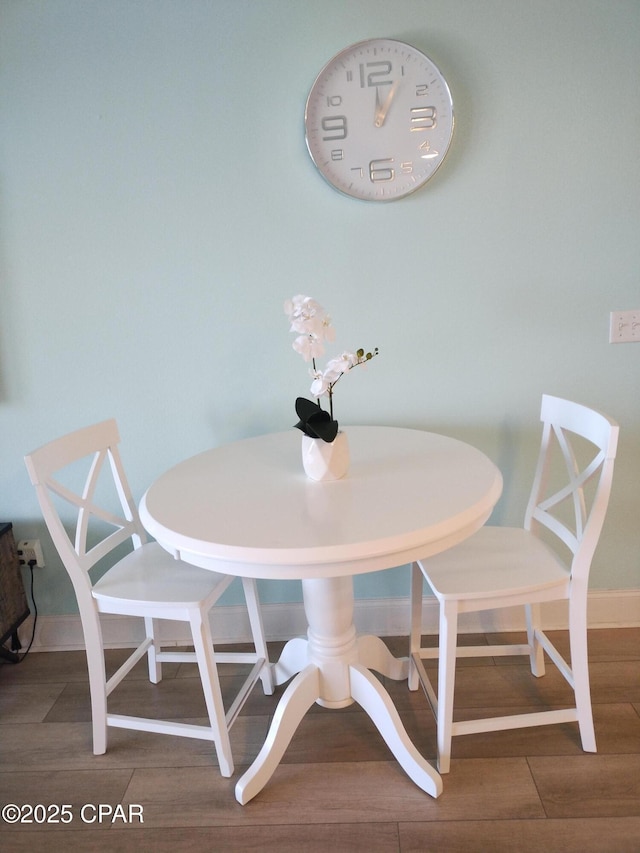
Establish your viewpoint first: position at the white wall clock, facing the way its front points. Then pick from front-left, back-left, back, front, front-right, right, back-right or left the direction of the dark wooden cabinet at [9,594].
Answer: right

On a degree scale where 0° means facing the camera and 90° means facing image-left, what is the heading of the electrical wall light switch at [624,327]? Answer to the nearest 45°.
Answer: approximately 0°

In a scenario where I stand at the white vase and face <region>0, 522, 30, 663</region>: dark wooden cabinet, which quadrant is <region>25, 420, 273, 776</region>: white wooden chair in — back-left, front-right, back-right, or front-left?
front-left

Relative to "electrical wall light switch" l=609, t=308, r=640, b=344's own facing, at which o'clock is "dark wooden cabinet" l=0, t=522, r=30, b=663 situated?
The dark wooden cabinet is roughly at 2 o'clock from the electrical wall light switch.

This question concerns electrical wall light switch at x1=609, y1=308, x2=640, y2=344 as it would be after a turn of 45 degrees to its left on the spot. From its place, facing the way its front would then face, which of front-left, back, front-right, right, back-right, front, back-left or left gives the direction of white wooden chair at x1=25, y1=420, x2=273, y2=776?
right

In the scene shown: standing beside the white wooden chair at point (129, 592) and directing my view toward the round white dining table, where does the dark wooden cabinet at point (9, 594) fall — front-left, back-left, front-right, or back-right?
back-left

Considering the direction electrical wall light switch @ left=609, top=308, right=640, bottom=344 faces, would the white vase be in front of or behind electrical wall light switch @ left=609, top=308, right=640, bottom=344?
in front

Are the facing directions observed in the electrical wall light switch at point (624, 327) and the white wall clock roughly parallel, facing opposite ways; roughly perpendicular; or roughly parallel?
roughly parallel

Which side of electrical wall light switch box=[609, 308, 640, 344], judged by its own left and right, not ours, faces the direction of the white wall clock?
right

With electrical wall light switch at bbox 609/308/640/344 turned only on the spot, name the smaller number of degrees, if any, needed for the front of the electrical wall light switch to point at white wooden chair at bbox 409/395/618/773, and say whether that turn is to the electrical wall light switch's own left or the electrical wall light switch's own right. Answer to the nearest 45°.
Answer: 0° — it already faces it

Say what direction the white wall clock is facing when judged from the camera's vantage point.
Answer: facing the viewer
